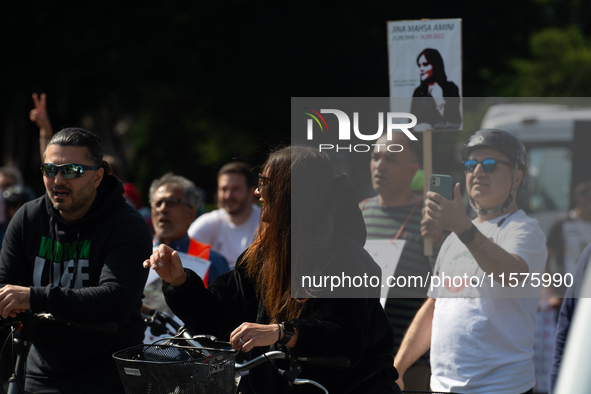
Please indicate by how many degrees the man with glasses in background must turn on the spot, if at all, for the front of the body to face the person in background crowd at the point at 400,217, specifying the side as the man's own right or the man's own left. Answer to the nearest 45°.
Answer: approximately 90° to the man's own left

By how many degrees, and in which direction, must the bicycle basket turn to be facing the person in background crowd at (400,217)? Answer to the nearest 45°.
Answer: approximately 180°

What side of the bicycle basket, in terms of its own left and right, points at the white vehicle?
back

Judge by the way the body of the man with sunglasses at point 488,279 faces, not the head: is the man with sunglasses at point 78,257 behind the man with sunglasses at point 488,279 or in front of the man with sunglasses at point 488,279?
in front

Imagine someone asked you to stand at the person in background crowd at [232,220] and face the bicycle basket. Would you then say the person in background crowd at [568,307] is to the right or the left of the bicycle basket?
left

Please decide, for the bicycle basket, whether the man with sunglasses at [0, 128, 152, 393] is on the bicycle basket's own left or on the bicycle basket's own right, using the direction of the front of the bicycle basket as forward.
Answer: on the bicycle basket's own right

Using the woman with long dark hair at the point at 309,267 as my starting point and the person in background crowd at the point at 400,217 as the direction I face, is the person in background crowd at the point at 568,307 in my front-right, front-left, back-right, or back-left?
front-right

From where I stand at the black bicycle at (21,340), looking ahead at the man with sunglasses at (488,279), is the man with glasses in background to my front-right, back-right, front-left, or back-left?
front-left

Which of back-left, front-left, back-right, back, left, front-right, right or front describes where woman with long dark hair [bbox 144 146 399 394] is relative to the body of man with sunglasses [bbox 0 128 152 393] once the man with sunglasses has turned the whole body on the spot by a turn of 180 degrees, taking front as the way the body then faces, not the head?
right

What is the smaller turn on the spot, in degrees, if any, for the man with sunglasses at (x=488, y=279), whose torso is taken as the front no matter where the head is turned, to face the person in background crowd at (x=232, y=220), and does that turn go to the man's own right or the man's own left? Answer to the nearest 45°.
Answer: approximately 90° to the man's own right

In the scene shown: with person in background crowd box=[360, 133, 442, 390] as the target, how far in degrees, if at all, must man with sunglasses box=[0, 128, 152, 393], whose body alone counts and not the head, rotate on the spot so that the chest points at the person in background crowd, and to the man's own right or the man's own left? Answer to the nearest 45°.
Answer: approximately 135° to the man's own left

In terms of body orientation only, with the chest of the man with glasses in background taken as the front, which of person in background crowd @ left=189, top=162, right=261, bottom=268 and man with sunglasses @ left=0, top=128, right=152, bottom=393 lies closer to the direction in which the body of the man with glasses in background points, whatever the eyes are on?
the man with sunglasses
